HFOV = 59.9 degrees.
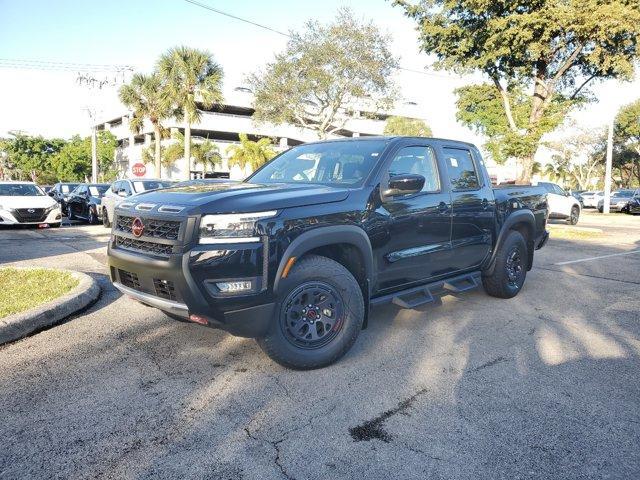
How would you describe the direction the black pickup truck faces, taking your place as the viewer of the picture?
facing the viewer and to the left of the viewer

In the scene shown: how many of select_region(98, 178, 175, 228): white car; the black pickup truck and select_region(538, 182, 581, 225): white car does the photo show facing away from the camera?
0

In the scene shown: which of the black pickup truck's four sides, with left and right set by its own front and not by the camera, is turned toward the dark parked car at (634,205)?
back

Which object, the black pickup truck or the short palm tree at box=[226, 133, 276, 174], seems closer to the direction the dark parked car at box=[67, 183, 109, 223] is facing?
the black pickup truck

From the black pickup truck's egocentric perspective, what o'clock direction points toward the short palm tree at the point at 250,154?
The short palm tree is roughly at 4 o'clock from the black pickup truck.

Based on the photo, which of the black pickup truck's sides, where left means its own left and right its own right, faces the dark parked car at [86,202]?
right
